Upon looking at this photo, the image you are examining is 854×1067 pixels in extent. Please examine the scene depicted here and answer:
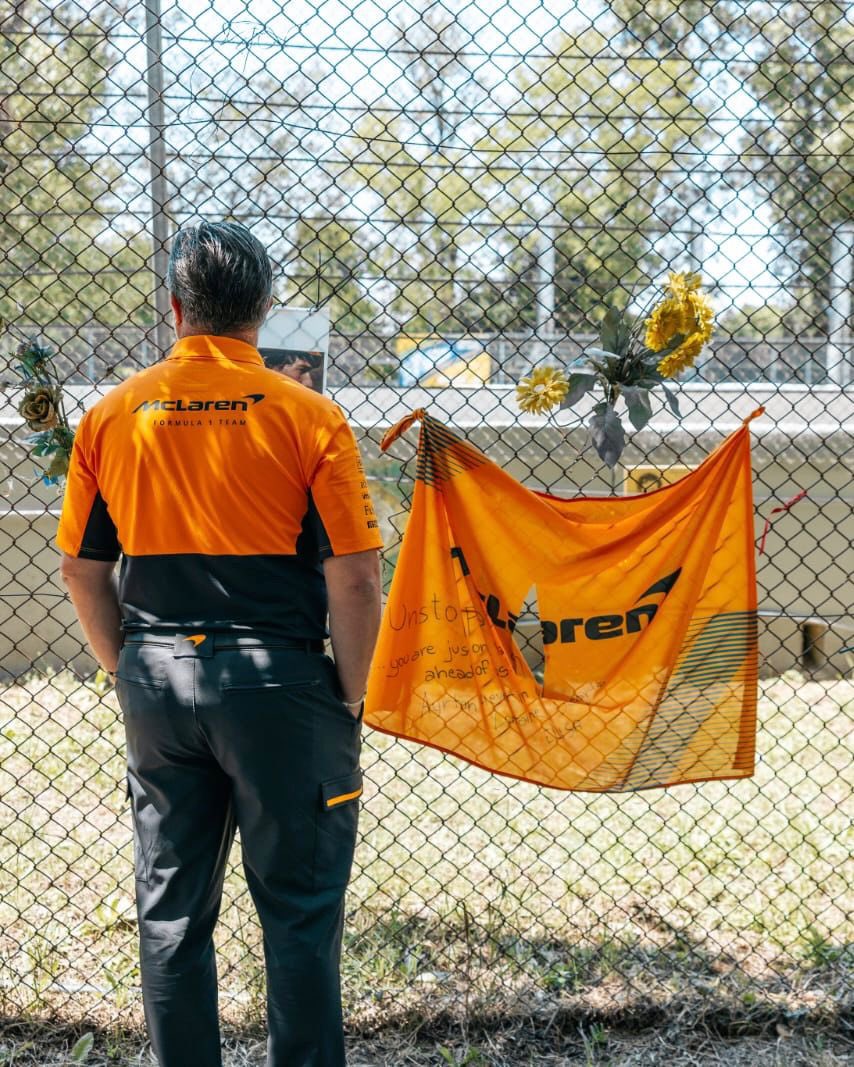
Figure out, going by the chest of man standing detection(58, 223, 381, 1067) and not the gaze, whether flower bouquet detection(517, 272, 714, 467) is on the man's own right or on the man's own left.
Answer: on the man's own right

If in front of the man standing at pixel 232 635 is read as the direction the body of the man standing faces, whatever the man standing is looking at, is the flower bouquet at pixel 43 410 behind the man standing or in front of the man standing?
in front

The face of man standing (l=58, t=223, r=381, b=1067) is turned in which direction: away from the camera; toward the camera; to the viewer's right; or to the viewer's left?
away from the camera

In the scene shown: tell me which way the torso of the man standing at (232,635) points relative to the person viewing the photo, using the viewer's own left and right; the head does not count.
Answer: facing away from the viewer
